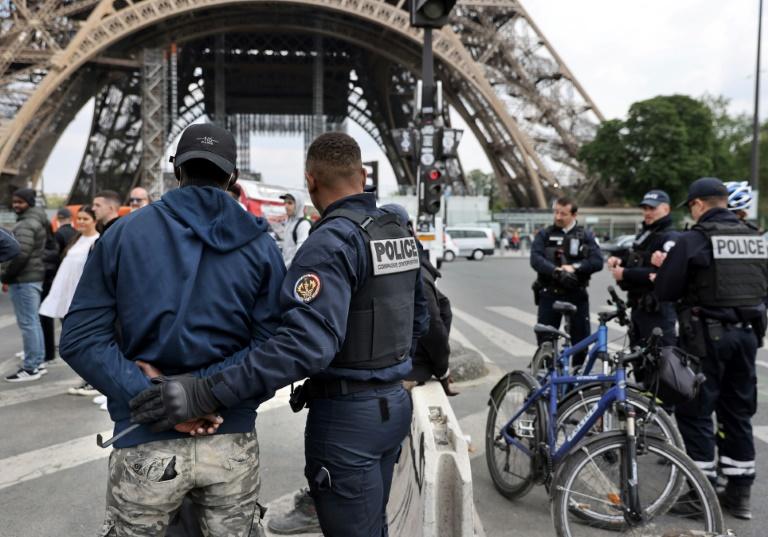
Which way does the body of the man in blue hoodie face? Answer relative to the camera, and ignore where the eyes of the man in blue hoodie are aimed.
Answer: away from the camera

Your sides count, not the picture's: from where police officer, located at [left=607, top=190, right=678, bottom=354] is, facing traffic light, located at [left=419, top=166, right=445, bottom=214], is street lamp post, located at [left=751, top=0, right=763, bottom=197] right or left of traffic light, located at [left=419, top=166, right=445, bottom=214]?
right

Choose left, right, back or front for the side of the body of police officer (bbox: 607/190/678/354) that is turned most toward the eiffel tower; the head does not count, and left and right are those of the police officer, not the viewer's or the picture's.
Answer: right

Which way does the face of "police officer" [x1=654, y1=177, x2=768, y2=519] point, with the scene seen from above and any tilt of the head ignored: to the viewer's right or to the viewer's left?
to the viewer's left

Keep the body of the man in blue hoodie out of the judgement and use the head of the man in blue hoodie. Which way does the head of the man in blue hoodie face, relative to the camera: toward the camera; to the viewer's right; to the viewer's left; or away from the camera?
away from the camera

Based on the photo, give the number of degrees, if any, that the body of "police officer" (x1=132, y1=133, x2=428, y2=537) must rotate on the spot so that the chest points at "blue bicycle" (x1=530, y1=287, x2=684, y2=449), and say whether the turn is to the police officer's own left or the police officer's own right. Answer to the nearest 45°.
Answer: approximately 90° to the police officer's own right

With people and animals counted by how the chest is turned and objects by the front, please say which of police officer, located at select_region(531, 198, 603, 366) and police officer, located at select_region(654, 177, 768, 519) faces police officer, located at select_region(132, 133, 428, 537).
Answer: police officer, located at select_region(531, 198, 603, 366)

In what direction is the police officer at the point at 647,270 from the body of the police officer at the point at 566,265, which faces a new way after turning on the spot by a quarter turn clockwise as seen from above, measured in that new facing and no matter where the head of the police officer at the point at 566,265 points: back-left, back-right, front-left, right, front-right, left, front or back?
back-left

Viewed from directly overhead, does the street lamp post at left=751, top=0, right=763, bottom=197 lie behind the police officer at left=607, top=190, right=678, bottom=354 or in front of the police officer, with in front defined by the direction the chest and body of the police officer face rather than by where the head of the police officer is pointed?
behind

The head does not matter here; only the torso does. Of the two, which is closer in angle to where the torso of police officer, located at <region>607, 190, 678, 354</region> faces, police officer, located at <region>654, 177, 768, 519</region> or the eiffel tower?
the police officer

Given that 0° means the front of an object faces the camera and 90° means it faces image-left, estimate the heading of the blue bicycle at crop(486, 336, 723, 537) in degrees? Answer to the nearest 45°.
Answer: approximately 315°

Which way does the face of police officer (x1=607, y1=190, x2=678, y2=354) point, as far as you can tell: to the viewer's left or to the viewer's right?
to the viewer's left

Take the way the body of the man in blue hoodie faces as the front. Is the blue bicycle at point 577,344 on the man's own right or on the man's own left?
on the man's own right

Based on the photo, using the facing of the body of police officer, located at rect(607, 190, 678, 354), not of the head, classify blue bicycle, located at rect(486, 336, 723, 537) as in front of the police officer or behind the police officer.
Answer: in front
